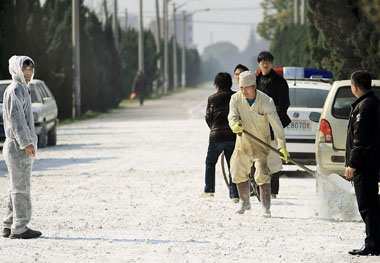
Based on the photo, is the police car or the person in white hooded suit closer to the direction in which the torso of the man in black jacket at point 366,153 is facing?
the person in white hooded suit

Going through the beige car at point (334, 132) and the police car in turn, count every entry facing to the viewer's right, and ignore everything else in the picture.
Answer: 0

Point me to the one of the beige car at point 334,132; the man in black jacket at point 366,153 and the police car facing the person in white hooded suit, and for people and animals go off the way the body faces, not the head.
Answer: the man in black jacket

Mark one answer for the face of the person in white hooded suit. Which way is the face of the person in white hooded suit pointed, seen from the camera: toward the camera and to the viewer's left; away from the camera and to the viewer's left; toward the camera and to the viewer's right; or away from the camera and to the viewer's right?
toward the camera and to the viewer's right

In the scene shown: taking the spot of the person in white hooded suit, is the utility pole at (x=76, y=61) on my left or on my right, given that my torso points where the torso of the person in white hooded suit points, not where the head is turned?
on my left

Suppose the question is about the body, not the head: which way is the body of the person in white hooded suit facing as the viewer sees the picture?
to the viewer's right

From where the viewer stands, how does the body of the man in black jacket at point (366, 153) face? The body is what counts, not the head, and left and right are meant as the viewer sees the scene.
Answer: facing to the left of the viewer
